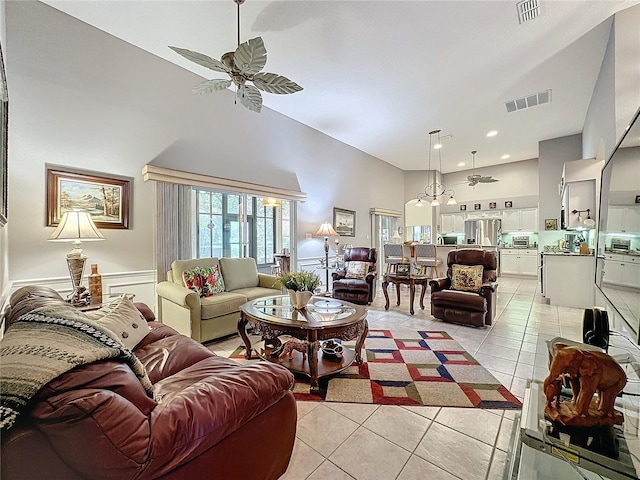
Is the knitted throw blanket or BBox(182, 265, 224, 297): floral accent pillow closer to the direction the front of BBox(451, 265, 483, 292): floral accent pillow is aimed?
the knitted throw blanket

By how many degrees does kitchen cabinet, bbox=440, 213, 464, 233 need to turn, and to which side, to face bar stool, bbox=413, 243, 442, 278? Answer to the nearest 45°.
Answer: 0° — it already faces it

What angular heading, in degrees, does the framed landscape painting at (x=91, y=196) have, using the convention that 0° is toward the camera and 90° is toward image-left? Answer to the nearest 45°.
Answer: approximately 315°

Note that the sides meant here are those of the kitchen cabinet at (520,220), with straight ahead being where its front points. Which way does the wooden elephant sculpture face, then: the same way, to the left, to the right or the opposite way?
to the right

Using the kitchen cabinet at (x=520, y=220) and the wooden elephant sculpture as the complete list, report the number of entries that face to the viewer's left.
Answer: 1

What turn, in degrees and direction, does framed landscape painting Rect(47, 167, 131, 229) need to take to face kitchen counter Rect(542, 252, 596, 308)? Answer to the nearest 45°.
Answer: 0° — it already faces it
